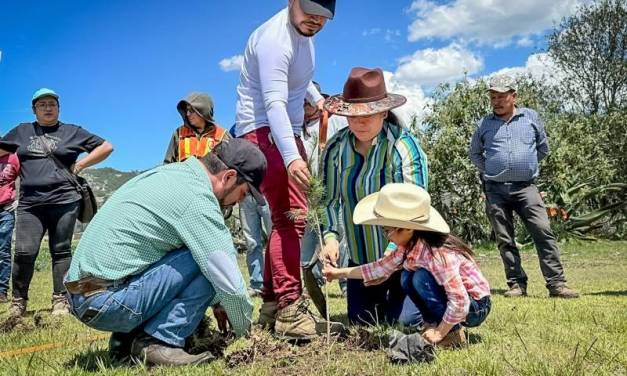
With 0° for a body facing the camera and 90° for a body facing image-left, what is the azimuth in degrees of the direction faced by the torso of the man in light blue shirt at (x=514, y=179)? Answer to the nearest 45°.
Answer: approximately 0°

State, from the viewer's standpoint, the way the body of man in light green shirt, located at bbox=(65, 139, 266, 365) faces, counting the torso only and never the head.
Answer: to the viewer's right

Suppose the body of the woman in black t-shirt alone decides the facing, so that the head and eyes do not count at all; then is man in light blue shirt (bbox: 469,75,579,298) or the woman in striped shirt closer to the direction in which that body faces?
the woman in striped shirt

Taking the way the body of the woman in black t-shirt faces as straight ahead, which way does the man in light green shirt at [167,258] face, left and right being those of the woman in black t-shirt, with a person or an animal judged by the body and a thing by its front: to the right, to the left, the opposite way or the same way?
to the left

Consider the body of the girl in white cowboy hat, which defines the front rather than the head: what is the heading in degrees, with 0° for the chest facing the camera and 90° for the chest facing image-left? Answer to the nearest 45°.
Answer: approximately 90°

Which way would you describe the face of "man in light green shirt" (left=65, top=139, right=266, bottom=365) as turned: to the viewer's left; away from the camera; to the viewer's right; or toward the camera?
to the viewer's right
